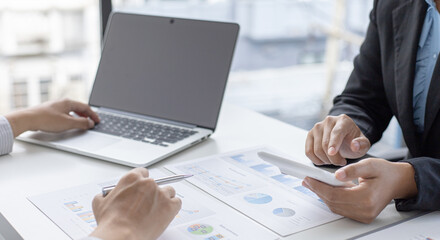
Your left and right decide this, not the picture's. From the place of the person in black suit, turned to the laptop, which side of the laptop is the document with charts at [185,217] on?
left

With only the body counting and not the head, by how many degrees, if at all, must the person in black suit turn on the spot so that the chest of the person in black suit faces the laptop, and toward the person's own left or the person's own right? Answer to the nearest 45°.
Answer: approximately 45° to the person's own right

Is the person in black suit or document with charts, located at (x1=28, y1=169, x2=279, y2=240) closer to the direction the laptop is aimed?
the document with charts

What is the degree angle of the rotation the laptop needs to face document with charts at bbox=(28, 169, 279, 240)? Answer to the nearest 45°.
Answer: approximately 45° to its left

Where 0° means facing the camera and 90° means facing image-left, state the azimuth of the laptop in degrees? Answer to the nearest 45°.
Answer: approximately 45°

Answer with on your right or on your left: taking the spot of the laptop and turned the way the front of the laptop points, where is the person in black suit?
on your left
